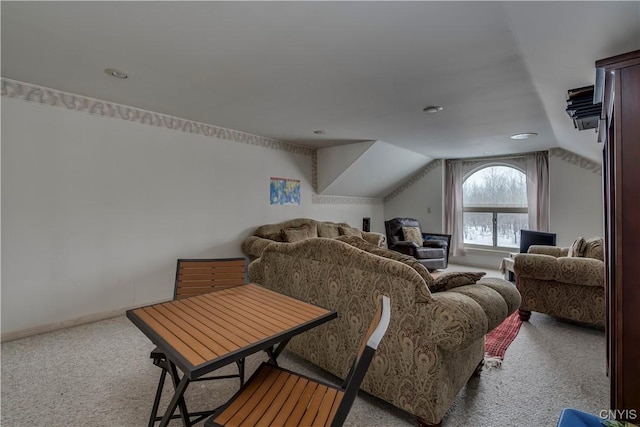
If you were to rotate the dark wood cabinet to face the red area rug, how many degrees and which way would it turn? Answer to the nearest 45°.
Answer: approximately 45° to its right

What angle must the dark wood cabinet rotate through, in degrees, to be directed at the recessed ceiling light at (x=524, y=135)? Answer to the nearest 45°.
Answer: approximately 90° to its right

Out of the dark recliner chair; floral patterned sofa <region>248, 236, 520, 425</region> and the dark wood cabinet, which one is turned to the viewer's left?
the dark wood cabinet

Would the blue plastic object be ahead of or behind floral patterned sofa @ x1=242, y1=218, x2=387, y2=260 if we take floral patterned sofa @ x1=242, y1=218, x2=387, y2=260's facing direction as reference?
ahead

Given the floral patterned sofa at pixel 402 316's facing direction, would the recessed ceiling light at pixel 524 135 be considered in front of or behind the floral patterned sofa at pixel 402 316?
in front

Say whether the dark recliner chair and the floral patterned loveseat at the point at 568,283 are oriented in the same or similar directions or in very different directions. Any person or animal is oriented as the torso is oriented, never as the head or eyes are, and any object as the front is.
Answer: very different directions

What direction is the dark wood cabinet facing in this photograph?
to the viewer's left

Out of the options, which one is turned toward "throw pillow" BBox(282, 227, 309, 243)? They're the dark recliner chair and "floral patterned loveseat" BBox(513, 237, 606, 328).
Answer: the floral patterned loveseat

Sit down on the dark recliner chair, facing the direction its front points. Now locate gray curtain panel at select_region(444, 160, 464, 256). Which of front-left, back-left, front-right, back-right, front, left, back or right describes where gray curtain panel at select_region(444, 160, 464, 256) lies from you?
left

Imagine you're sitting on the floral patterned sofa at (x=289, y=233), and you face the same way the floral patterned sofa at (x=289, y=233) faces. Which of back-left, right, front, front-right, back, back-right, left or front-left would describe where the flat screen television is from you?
front-left

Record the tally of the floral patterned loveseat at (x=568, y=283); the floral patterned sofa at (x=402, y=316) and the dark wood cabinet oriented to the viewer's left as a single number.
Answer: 2

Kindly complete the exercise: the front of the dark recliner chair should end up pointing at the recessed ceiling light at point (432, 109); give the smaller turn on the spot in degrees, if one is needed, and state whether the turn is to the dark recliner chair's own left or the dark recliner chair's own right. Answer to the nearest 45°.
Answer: approximately 45° to the dark recliner chair's own right

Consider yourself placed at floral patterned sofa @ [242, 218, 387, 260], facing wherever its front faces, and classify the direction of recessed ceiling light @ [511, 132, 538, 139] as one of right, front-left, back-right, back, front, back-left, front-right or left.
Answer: front-left

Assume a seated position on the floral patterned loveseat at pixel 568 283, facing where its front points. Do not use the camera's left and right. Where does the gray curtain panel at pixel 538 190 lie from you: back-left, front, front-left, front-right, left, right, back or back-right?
right

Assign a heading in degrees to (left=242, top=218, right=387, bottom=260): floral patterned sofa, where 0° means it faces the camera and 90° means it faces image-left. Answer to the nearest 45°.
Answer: approximately 315°

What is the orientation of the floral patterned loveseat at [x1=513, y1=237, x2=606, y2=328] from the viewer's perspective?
to the viewer's left
